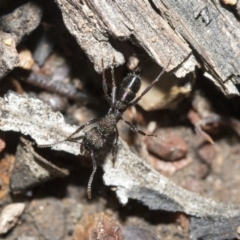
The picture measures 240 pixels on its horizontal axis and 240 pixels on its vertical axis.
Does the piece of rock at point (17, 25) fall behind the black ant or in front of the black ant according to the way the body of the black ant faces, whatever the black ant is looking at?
behind
